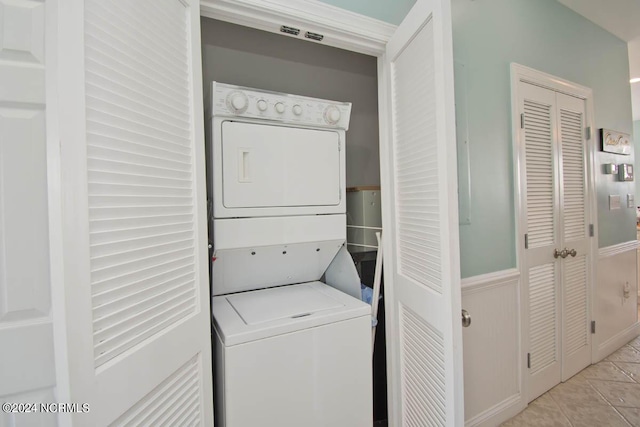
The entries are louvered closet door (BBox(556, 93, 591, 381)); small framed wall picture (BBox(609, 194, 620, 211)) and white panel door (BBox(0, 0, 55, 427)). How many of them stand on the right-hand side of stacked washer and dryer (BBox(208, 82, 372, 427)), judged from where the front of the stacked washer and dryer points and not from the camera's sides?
1

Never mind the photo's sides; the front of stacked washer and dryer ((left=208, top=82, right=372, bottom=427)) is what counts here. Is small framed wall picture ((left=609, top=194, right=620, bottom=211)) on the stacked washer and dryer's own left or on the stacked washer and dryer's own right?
on the stacked washer and dryer's own left

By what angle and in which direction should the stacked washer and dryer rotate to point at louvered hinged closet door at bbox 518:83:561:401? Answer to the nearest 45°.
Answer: approximately 45° to its left

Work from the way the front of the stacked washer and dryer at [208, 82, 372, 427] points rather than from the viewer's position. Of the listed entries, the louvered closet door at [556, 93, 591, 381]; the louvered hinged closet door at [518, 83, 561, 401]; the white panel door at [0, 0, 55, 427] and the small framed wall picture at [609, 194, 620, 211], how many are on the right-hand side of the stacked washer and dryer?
1

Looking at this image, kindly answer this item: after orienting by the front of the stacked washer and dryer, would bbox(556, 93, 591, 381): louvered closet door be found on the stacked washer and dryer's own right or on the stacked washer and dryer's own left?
on the stacked washer and dryer's own left

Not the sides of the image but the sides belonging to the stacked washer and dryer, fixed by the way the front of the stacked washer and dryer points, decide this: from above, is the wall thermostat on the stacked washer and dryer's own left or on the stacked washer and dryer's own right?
on the stacked washer and dryer's own left

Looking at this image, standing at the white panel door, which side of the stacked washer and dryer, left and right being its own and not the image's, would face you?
right

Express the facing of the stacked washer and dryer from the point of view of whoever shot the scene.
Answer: facing the viewer and to the right of the viewer

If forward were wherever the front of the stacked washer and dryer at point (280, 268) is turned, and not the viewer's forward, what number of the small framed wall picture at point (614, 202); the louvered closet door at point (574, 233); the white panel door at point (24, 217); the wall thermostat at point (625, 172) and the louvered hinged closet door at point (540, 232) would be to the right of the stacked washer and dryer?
1
